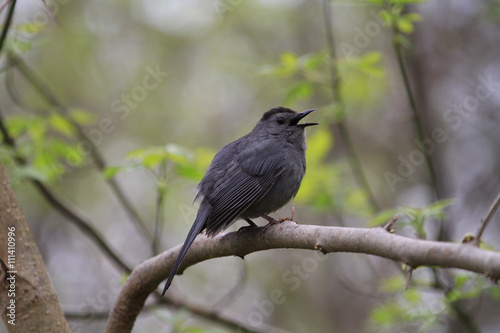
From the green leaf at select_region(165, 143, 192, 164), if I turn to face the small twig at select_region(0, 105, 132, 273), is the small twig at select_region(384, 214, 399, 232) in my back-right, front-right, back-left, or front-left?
back-left

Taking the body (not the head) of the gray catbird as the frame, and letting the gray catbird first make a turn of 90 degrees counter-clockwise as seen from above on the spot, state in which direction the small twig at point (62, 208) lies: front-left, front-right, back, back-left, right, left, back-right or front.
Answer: left

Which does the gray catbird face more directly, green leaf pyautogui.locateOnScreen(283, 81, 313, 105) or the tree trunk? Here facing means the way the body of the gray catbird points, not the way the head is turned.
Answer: the green leaf

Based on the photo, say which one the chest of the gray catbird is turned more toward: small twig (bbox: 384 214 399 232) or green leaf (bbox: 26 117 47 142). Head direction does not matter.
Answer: the small twig

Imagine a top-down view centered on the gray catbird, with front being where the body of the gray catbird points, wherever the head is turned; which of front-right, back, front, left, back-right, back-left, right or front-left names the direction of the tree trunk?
back-right

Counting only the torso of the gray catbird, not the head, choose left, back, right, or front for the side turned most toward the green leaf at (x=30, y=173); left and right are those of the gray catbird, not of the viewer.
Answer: back

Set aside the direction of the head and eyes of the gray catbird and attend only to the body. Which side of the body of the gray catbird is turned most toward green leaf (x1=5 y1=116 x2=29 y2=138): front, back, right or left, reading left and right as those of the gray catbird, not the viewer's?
back

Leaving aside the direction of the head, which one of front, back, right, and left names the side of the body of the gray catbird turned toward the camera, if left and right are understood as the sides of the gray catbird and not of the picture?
right
